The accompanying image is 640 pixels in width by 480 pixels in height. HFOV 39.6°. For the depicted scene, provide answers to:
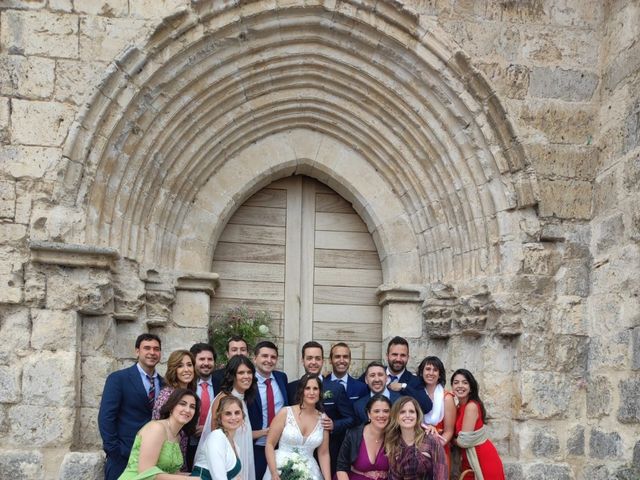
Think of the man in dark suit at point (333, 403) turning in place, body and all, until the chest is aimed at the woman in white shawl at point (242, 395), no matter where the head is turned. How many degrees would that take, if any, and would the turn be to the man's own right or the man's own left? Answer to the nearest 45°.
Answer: approximately 45° to the man's own right

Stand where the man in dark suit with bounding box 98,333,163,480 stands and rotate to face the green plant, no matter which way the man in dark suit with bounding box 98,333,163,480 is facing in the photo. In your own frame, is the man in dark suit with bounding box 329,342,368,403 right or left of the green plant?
right

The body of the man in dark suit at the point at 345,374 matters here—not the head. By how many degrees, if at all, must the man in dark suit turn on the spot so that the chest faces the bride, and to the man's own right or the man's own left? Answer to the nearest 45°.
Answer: approximately 45° to the man's own right

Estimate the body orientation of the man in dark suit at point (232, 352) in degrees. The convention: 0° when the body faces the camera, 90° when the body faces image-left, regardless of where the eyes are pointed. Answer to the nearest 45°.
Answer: approximately 0°

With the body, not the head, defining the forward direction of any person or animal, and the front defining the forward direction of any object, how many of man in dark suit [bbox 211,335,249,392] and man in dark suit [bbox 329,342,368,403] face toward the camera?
2

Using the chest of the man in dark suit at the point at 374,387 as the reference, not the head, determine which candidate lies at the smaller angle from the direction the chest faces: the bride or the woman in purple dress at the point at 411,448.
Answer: the woman in purple dress
